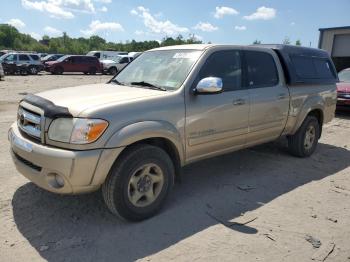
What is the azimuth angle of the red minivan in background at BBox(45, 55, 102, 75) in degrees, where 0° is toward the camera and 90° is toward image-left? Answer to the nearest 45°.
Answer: approximately 90°

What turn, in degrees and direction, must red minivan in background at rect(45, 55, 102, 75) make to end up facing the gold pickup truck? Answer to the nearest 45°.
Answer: approximately 90° to its left

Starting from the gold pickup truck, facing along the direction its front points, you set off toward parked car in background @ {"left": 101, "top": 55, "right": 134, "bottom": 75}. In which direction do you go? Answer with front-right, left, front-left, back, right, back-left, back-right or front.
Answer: back-right

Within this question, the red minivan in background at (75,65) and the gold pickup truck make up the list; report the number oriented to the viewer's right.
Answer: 0

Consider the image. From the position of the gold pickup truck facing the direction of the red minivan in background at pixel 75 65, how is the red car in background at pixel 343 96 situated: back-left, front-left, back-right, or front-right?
front-right

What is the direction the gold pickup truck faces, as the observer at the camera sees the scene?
facing the viewer and to the left of the viewer

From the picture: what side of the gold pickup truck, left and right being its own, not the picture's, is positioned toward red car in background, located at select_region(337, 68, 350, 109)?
back

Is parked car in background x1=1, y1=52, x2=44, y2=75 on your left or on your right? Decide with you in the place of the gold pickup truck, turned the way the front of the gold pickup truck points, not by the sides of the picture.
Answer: on your right
